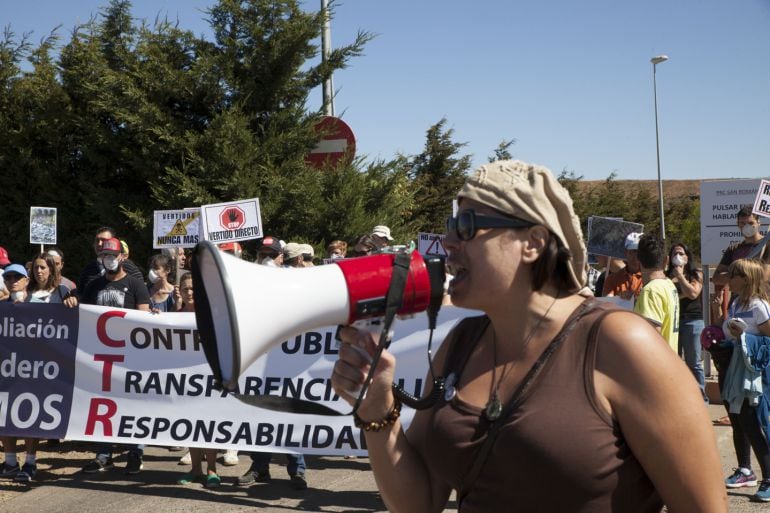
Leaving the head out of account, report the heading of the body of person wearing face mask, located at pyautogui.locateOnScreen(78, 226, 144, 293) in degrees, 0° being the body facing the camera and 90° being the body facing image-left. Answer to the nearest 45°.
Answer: approximately 0°
